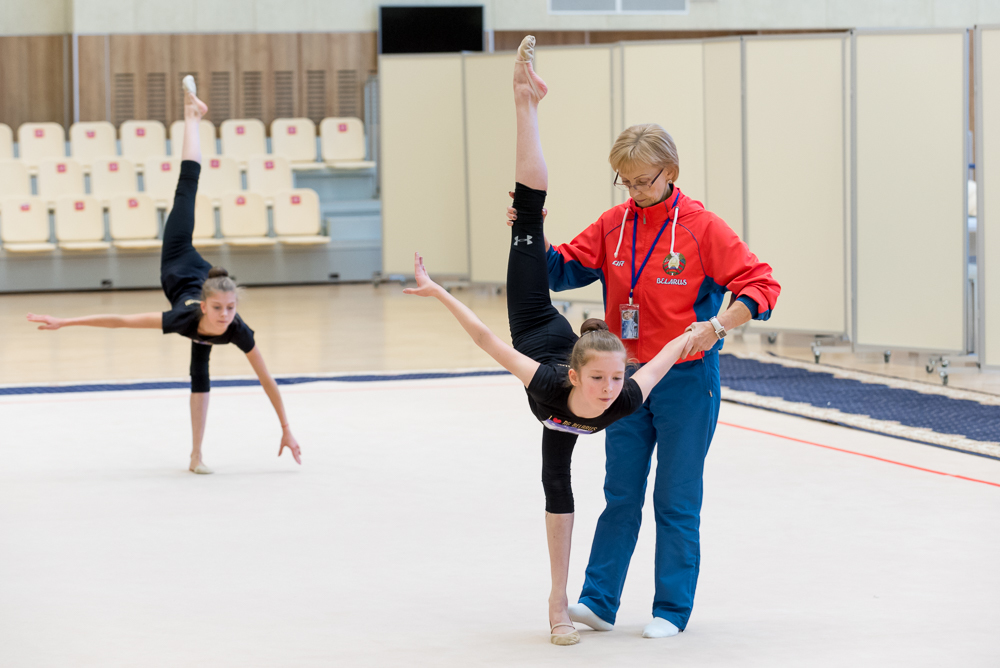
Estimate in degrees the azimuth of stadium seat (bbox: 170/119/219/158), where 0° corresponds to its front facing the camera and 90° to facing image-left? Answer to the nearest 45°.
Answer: approximately 0°

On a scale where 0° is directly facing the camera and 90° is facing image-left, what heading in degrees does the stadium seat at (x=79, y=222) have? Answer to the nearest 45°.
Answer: approximately 0°
